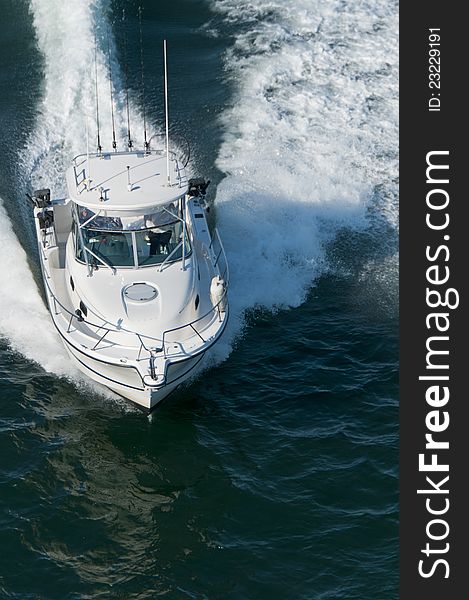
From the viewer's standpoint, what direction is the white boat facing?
toward the camera
